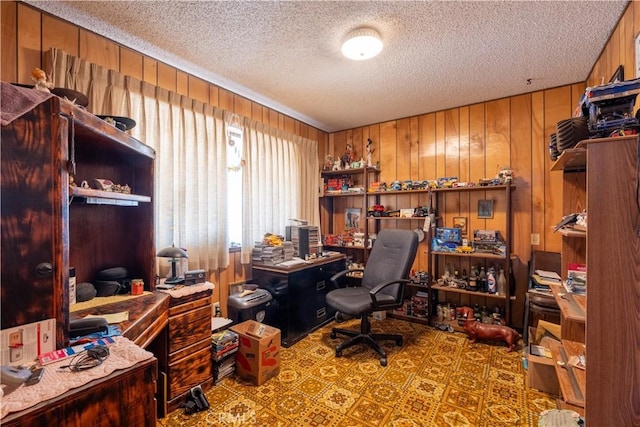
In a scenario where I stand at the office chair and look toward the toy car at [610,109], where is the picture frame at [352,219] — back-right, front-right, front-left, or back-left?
back-left

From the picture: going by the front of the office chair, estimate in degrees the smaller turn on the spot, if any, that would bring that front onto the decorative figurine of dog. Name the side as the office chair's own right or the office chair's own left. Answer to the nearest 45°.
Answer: approximately 135° to the office chair's own left

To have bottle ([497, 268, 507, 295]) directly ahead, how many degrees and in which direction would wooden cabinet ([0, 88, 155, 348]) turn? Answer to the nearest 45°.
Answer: approximately 45° to its left

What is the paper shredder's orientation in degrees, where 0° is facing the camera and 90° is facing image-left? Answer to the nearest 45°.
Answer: approximately 315°

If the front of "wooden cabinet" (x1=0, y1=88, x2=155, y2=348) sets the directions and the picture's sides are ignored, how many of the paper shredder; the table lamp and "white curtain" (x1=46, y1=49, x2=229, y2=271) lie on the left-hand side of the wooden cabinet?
3

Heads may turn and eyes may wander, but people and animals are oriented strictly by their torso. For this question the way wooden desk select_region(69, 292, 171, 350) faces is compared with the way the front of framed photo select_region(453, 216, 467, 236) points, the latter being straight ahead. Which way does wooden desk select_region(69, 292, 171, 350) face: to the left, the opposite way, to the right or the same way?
to the left

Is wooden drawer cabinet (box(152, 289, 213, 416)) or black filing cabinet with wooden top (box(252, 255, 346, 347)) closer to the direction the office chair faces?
the wooden drawer cabinet

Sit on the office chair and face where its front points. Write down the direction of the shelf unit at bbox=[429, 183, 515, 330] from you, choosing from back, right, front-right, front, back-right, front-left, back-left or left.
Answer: back
